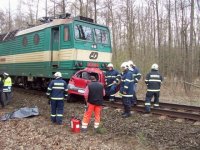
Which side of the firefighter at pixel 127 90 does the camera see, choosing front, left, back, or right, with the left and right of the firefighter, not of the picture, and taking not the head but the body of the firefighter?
left

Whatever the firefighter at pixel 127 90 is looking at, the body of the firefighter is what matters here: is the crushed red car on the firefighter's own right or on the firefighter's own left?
on the firefighter's own right

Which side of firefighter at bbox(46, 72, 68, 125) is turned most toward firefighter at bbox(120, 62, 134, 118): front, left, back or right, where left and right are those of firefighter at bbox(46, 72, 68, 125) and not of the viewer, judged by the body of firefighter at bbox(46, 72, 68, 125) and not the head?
right

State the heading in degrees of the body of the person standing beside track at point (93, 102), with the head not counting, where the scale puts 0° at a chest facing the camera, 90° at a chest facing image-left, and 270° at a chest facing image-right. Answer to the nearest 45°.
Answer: approximately 180°

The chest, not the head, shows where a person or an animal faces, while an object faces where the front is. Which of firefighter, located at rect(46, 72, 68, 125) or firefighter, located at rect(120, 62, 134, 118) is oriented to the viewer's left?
firefighter, located at rect(120, 62, 134, 118)

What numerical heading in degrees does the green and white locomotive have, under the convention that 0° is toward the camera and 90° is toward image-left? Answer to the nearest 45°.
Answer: approximately 315°

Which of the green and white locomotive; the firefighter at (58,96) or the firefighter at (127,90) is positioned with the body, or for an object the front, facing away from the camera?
the firefighter at (58,96)

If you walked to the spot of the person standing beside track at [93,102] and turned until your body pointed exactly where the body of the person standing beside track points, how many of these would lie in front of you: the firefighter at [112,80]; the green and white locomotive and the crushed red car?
3

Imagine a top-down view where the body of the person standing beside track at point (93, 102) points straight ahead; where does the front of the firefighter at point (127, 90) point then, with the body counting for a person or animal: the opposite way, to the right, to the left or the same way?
to the left

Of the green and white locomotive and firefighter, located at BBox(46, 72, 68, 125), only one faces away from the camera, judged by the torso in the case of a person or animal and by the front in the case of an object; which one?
the firefighter
